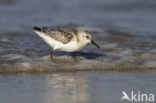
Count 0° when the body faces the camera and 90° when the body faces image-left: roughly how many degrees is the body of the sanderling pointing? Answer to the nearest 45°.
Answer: approximately 270°
